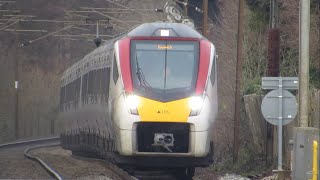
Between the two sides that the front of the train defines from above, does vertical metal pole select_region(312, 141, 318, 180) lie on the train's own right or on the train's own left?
on the train's own left

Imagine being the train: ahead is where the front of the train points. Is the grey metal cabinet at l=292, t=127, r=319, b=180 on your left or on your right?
on your left

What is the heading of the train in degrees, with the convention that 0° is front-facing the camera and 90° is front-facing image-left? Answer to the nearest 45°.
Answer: approximately 0°

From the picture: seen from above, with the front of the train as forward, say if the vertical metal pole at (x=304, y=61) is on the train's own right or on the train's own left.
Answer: on the train's own left
